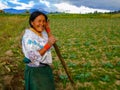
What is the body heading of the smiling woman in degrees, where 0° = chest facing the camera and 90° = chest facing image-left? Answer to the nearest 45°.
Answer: approximately 315°
